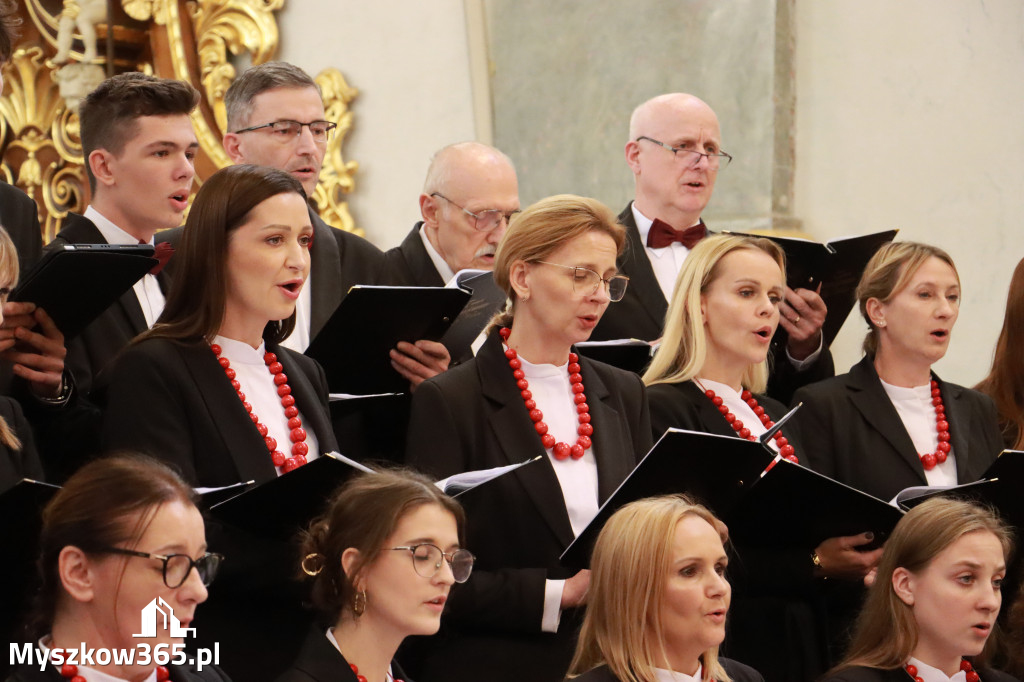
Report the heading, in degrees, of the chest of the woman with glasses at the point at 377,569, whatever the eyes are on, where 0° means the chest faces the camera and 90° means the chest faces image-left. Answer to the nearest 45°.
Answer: approximately 315°

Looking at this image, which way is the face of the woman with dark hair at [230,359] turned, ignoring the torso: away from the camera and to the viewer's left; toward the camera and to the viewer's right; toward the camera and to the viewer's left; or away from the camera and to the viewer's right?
toward the camera and to the viewer's right

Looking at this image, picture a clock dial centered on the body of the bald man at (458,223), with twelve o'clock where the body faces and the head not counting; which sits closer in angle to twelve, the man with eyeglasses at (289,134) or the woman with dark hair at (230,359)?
the woman with dark hair

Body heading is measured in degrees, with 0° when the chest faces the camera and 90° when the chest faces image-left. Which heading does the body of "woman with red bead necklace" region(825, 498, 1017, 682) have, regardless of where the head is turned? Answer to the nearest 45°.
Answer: approximately 315°

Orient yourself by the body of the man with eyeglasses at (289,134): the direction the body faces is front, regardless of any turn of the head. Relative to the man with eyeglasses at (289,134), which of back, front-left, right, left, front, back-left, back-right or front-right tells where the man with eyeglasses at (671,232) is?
front-left

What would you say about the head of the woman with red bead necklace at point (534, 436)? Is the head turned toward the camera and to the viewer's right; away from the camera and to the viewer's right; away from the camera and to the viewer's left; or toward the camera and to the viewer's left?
toward the camera and to the viewer's right

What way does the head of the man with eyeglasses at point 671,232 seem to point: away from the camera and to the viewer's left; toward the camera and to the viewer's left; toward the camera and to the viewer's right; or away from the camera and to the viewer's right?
toward the camera and to the viewer's right
